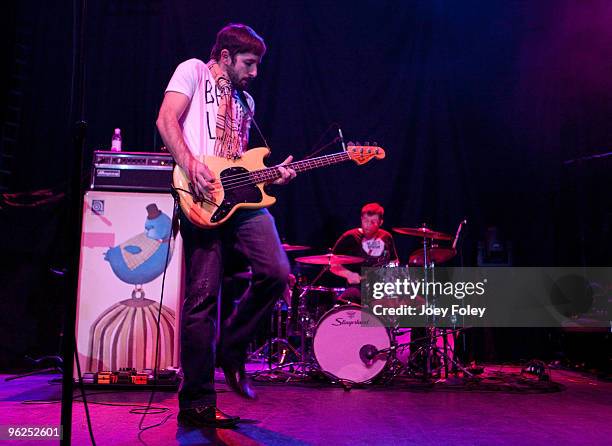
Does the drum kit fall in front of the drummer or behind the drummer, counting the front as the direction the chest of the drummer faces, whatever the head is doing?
in front

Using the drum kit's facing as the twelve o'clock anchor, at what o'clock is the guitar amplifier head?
The guitar amplifier head is roughly at 2 o'clock from the drum kit.

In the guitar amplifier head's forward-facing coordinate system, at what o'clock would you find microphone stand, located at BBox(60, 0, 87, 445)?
The microphone stand is roughly at 12 o'clock from the guitar amplifier head.

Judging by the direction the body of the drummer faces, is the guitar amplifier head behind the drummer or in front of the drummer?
in front

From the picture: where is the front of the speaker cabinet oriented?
toward the camera

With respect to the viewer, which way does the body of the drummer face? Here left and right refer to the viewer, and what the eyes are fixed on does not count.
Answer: facing the viewer

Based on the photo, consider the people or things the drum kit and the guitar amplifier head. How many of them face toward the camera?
2

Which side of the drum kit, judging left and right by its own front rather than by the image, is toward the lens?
front

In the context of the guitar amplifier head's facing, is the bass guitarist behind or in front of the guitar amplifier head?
in front
